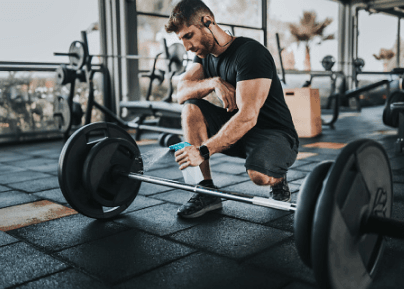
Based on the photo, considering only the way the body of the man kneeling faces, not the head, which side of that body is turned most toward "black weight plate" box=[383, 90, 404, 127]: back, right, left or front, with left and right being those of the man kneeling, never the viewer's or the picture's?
back

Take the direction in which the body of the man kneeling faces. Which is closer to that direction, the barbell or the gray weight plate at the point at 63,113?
the barbell

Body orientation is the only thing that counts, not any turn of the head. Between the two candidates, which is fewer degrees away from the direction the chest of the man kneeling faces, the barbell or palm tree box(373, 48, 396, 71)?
the barbell

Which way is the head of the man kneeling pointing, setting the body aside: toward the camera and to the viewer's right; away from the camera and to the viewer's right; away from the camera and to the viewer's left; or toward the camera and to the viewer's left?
toward the camera and to the viewer's left

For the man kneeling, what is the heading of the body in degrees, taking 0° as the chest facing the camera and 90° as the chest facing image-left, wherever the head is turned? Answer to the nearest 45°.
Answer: approximately 45°

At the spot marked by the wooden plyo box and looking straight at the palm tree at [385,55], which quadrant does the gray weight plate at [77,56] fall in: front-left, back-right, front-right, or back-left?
back-left

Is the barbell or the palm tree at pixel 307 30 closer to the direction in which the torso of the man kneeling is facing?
the barbell

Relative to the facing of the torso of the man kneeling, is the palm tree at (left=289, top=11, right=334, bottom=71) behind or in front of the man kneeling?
behind
